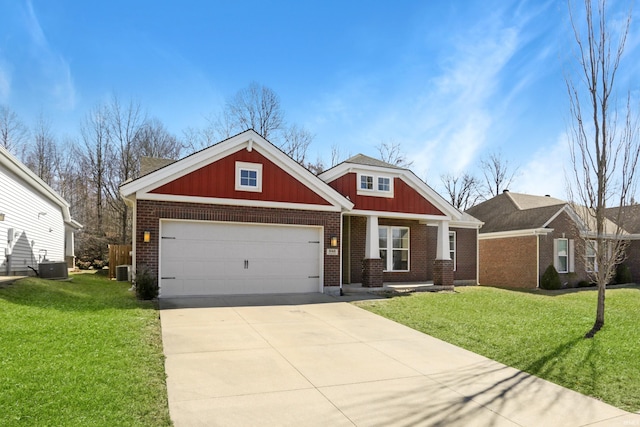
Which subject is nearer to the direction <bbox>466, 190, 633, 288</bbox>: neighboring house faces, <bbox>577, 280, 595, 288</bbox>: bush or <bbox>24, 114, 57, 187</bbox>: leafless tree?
the bush

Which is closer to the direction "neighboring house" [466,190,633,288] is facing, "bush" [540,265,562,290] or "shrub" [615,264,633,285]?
the bush

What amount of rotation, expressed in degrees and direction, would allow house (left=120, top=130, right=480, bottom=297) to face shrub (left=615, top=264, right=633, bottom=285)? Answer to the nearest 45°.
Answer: approximately 135° to its left

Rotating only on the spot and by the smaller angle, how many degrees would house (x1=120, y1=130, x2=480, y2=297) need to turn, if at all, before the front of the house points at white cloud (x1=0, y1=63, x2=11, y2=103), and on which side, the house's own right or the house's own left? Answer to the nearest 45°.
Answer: approximately 135° to the house's own right

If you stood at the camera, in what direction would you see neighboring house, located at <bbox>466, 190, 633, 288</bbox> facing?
facing the viewer and to the right of the viewer

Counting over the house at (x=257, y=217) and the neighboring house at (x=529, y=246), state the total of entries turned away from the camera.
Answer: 0

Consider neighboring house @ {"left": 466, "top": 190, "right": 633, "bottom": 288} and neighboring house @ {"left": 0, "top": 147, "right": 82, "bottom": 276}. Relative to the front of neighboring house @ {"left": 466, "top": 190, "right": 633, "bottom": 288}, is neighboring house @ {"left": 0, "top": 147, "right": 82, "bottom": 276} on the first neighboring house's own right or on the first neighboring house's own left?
on the first neighboring house's own right

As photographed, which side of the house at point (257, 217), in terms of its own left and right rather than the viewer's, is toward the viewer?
front

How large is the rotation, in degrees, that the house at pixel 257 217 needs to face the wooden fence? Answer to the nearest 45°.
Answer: approximately 135° to its right

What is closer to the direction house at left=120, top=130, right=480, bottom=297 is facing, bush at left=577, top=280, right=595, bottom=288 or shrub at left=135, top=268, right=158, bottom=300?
the shrub
